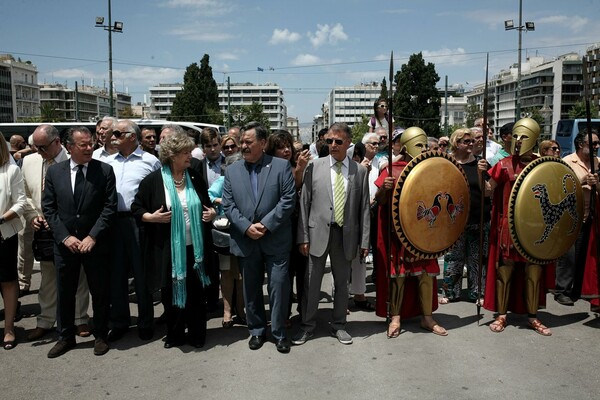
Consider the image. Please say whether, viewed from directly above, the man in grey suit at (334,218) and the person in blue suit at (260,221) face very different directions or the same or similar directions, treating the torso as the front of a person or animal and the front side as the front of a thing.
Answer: same or similar directions

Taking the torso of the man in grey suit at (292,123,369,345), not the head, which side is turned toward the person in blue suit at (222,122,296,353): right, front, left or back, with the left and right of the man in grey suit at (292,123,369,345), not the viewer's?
right

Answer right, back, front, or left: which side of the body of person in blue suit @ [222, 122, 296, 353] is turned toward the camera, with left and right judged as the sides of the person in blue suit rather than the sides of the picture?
front

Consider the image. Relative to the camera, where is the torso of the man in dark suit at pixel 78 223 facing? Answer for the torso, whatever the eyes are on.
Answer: toward the camera

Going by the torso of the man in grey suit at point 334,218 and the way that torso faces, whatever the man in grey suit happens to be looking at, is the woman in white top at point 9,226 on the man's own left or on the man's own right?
on the man's own right

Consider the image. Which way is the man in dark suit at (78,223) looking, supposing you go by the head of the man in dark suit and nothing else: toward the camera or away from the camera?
toward the camera

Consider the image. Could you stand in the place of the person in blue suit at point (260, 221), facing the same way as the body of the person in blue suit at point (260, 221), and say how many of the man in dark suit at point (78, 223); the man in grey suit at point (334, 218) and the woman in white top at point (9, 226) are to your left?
1

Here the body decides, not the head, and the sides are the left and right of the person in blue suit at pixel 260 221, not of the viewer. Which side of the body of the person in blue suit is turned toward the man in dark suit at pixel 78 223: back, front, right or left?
right

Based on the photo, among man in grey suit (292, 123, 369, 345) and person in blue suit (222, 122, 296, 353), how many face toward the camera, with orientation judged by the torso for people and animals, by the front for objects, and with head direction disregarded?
2

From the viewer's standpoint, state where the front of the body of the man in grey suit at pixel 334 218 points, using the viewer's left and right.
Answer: facing the viewer

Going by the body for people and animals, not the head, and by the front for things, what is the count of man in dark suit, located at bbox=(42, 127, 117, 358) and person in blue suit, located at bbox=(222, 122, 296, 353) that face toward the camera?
2

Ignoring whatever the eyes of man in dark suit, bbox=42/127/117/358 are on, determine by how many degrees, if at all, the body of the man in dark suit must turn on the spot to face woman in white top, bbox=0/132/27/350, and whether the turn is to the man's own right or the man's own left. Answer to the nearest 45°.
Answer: approximately 135° to the man's own right

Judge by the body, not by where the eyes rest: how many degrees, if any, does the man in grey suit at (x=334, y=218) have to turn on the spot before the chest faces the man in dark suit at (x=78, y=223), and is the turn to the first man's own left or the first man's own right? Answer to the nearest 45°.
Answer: approximately 90° to the first man's own right
